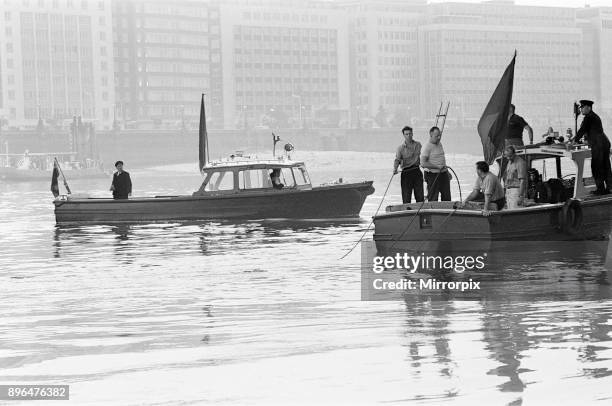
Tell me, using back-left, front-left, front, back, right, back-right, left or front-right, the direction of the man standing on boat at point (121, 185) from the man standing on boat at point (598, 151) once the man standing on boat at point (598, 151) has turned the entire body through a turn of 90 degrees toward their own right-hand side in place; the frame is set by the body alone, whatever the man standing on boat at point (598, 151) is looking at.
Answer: front-left

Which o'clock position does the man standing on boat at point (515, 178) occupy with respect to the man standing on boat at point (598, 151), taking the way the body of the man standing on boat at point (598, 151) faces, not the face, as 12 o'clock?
the man standing on boat at point (515, 178) is roughly at 11 o'clock from the man standing on boat at point (598, 151).

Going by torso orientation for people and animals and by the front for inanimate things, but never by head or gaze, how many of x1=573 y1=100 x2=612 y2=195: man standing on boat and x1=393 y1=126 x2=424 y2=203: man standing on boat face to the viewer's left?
1

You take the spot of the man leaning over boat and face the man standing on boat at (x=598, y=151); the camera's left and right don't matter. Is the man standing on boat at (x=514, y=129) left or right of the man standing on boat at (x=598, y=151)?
left

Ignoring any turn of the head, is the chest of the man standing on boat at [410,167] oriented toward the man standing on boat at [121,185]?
no

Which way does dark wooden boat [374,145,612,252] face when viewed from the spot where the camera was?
facing away from the viewer and to the right of the viewer

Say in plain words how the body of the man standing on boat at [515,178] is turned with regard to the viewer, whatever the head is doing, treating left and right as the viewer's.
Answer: facing the viewer and to the left of the viewer

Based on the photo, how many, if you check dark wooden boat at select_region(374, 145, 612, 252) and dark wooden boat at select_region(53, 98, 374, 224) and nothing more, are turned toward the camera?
0

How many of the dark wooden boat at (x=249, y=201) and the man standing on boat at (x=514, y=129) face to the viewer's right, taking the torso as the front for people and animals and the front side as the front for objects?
1

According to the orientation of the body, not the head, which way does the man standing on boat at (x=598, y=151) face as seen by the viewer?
to the viewer's left

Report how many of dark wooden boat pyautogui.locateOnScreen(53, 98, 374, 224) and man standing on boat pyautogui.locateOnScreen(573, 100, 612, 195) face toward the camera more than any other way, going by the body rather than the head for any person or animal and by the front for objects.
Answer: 0

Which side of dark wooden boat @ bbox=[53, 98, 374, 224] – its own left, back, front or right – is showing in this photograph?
right

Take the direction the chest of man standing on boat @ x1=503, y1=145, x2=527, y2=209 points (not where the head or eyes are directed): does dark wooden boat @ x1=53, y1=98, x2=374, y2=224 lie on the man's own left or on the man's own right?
on the man's own right

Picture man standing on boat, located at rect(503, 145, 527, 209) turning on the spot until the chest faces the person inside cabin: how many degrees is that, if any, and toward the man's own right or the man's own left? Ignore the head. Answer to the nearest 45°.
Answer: approximately 90° to the man's own right

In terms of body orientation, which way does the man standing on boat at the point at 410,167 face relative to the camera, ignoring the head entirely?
toward the camera
